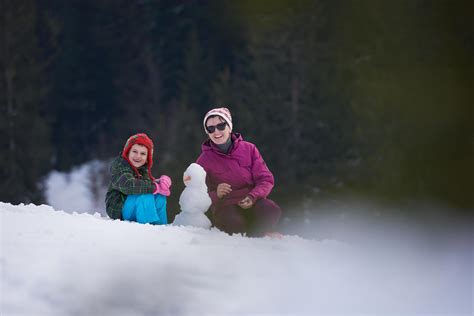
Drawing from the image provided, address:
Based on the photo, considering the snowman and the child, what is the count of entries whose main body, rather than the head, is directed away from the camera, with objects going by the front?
0

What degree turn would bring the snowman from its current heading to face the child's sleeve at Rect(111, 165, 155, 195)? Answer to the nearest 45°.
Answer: approximately 45° to its right

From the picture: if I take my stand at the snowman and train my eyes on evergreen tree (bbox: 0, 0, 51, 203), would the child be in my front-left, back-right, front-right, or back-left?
front-left

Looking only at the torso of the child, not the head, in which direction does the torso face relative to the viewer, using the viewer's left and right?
facing the viewer and to the right of the viewer

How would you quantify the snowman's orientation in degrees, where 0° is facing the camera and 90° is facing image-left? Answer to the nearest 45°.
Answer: approximately 45°

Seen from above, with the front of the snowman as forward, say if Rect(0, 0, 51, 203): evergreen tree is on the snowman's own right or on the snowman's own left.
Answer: on the snowman's own right
